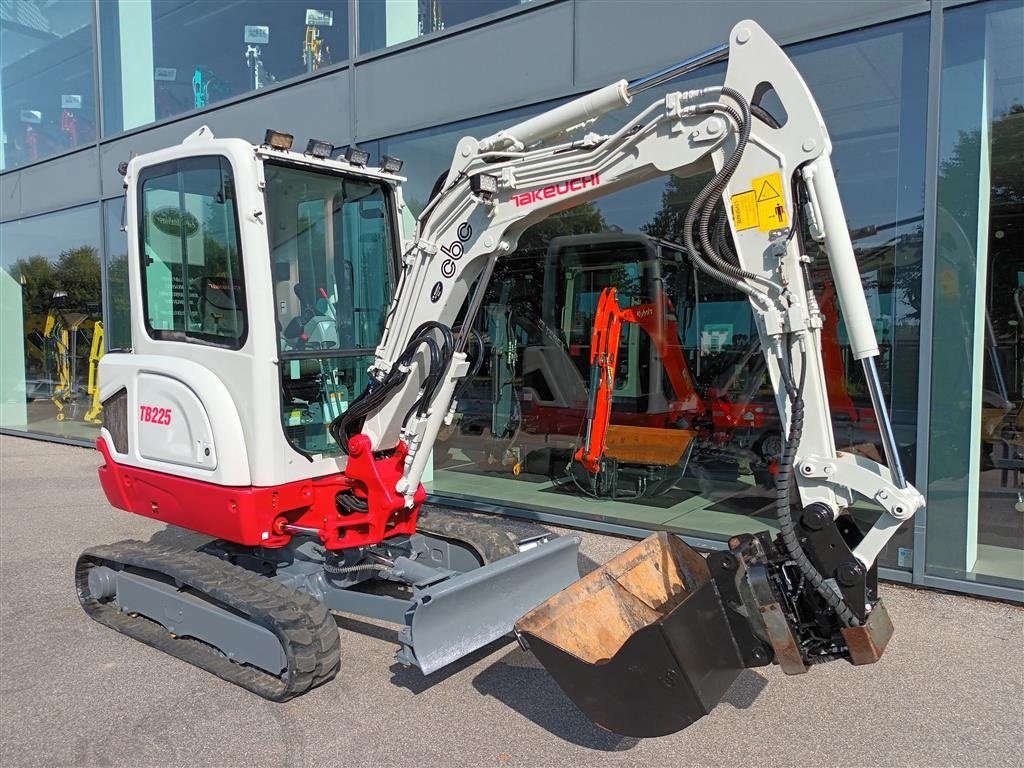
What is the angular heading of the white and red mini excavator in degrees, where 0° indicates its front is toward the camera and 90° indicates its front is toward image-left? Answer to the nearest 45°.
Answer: approximately 315°
